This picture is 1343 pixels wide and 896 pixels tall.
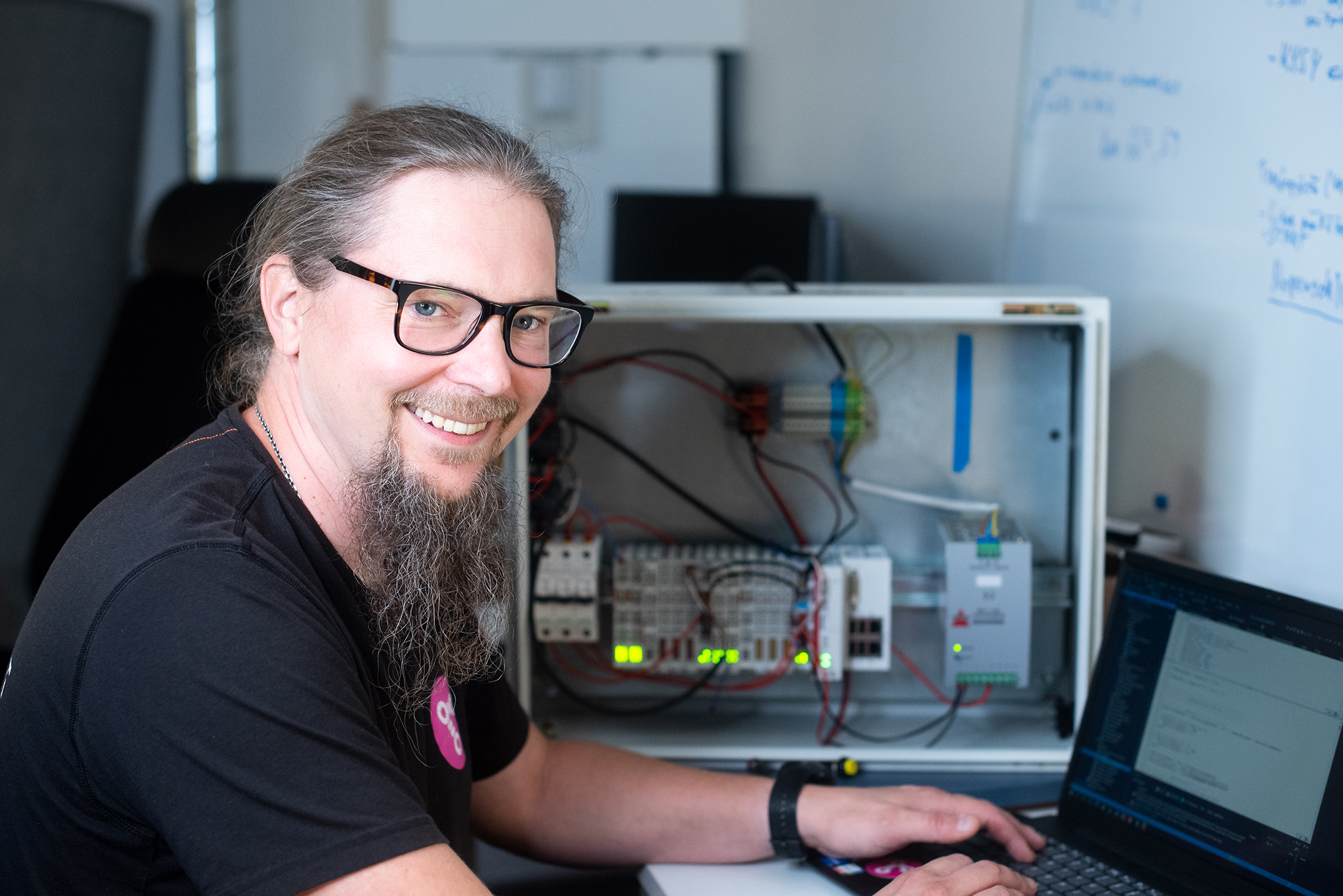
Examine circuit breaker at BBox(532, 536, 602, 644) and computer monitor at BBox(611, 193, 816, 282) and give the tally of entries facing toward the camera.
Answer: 2

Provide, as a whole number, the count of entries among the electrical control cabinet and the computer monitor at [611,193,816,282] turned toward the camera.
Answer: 2

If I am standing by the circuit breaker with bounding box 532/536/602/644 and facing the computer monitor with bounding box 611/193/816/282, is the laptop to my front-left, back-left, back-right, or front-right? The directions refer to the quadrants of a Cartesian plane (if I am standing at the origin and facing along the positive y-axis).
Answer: back-right

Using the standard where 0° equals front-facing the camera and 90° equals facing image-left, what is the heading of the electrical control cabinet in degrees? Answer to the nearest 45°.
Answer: approximately 0°

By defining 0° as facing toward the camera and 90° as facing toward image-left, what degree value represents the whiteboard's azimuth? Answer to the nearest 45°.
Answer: approximately 45°
